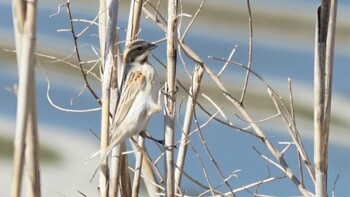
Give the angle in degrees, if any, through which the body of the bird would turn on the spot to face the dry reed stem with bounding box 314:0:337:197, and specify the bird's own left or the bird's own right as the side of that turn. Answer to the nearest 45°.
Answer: approximately 45° to the bird's own right

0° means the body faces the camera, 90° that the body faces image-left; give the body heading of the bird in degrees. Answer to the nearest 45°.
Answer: approximately 270°

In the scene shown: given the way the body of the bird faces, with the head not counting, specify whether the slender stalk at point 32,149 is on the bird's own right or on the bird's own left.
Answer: on the bird's own right

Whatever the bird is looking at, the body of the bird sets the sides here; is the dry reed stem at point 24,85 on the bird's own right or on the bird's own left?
on the bird's own right

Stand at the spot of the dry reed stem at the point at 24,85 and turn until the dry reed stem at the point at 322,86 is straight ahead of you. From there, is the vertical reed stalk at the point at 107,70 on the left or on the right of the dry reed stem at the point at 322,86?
left
